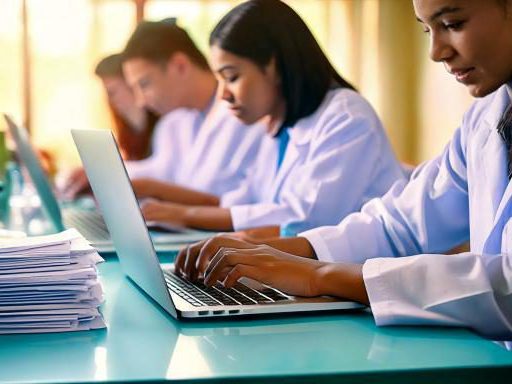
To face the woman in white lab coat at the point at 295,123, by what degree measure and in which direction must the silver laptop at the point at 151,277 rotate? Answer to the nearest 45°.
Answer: approximately 90° to its left

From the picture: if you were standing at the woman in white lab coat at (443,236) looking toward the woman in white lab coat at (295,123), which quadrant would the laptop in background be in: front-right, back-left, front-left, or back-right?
front-left

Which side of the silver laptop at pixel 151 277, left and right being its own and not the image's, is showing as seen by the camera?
right

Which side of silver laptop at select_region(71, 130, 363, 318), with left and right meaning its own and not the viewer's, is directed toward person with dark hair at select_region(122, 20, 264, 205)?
left

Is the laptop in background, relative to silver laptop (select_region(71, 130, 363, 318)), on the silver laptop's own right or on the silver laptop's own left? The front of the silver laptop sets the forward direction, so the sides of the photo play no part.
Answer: on the silver laptop's own left

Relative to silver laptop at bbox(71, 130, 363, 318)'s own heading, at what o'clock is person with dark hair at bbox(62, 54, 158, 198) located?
The person with dark hair is roughly at 9 o'clock from the silver laptop.

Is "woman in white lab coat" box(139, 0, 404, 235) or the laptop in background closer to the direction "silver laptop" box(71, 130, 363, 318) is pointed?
the woman in white lab coat
